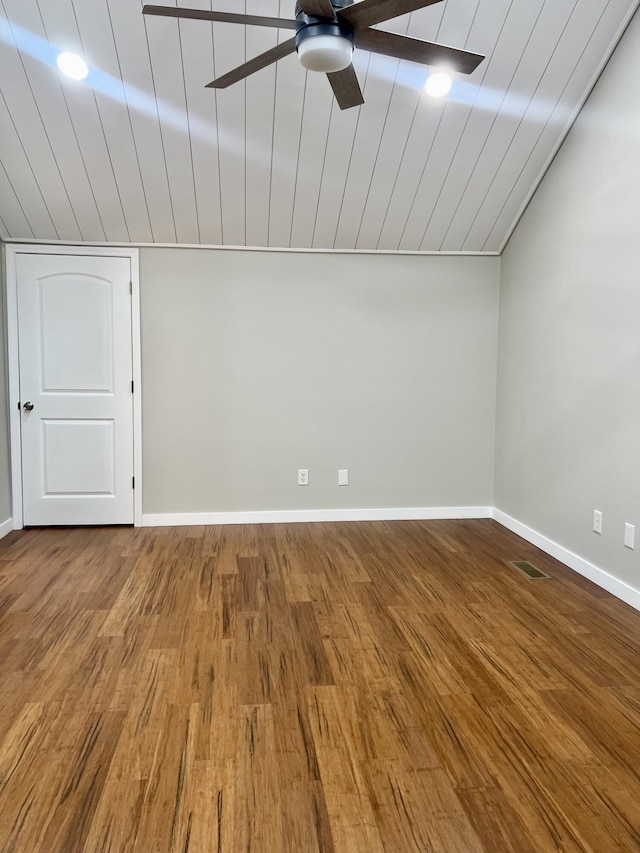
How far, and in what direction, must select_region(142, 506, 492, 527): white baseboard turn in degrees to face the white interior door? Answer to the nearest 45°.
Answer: approximately 90° to its right

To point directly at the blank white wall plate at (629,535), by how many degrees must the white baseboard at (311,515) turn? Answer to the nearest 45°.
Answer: approximately 45° to its left

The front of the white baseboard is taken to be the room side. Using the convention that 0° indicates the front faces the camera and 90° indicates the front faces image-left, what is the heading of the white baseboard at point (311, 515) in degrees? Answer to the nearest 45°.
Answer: approximately 0°

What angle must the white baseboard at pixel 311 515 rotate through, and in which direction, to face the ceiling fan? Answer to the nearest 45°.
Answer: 0° — it already faces it

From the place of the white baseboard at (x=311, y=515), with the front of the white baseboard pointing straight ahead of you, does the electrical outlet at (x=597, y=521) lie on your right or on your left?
on your left
